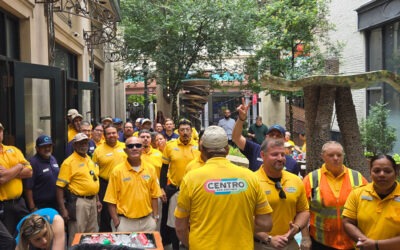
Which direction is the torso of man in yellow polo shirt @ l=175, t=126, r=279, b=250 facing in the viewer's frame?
away from the camera

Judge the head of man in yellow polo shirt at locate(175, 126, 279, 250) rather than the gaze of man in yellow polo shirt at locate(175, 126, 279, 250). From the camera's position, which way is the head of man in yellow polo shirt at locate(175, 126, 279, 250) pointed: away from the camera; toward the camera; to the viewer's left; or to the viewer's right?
away from the camera

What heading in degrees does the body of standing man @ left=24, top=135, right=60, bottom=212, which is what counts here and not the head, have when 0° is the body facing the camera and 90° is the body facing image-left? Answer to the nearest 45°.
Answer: approximately 315°

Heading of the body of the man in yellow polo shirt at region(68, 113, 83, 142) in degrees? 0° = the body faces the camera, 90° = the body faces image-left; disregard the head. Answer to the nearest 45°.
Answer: approximately 315°

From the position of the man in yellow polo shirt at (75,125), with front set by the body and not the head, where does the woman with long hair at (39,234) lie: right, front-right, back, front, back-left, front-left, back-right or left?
front-right

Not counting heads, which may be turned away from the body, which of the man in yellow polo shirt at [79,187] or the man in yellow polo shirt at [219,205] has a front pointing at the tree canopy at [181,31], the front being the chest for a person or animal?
the man in yellow polo shirt at [219,205]

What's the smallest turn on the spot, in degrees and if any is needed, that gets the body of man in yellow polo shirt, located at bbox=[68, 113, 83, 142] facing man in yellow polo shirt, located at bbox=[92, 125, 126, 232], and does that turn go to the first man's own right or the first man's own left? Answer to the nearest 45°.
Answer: approximately 45° to the first man's own right

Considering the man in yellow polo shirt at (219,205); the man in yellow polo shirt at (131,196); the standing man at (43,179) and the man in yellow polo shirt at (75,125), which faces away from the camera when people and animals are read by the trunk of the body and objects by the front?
the man in yellow polo shirt at (219,205)

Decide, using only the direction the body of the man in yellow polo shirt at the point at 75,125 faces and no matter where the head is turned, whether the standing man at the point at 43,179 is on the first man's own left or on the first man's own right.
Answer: on the first man's own right

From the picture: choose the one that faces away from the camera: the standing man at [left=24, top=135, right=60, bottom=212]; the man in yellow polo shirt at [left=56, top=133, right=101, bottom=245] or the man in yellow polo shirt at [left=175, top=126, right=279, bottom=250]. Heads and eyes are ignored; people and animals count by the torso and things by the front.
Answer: the man in yellow polo shirt at [left=175, top=126, right=279, bottom=250]

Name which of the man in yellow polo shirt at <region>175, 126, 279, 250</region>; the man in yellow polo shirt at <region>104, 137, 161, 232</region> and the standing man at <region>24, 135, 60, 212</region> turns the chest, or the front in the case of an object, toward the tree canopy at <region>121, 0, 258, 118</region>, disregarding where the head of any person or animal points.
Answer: the man in yellow polo shirt at <region>175, 126, 279, 250</region>

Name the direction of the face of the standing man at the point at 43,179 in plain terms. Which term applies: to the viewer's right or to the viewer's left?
to the viewer's right

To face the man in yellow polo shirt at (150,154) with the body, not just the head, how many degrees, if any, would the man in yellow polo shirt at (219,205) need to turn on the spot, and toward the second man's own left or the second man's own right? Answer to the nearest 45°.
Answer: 0° — they already face them

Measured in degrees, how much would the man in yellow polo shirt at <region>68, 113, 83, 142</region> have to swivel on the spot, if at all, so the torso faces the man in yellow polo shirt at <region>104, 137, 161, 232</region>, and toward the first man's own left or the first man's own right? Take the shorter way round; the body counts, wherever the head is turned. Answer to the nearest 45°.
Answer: approximately 45° to the first man's own right

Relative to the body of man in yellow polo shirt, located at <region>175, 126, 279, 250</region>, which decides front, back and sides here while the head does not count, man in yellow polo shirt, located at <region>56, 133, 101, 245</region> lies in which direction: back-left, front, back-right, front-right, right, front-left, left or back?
front-left

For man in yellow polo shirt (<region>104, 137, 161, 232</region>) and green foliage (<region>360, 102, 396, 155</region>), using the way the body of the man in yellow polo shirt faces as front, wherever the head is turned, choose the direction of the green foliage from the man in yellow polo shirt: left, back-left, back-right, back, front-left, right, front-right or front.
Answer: back-left

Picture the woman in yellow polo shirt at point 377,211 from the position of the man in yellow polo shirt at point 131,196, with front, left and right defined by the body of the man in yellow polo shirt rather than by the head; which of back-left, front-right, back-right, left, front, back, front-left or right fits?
front-left
